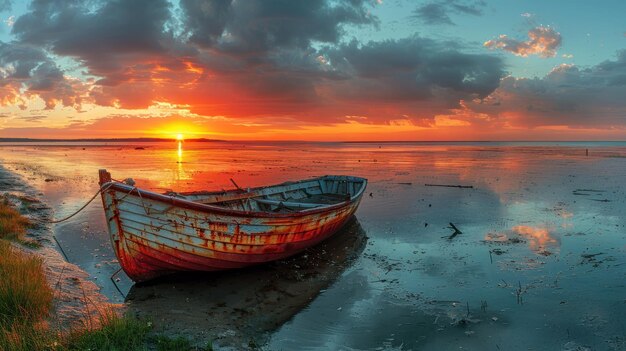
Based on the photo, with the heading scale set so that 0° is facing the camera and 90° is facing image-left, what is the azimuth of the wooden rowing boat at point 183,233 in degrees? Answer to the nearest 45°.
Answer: approximately 45°
